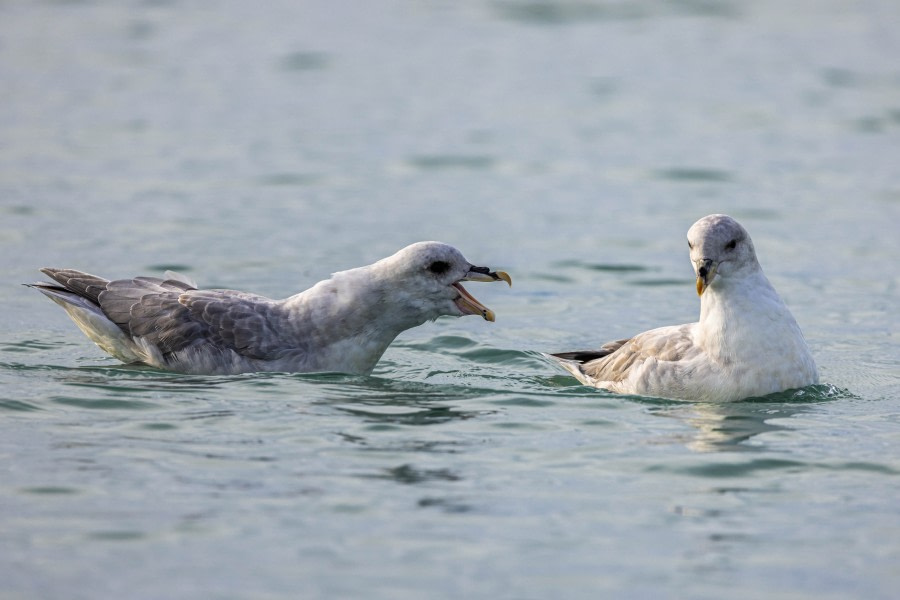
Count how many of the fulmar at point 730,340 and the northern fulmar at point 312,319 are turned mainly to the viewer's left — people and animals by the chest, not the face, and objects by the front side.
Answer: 0
